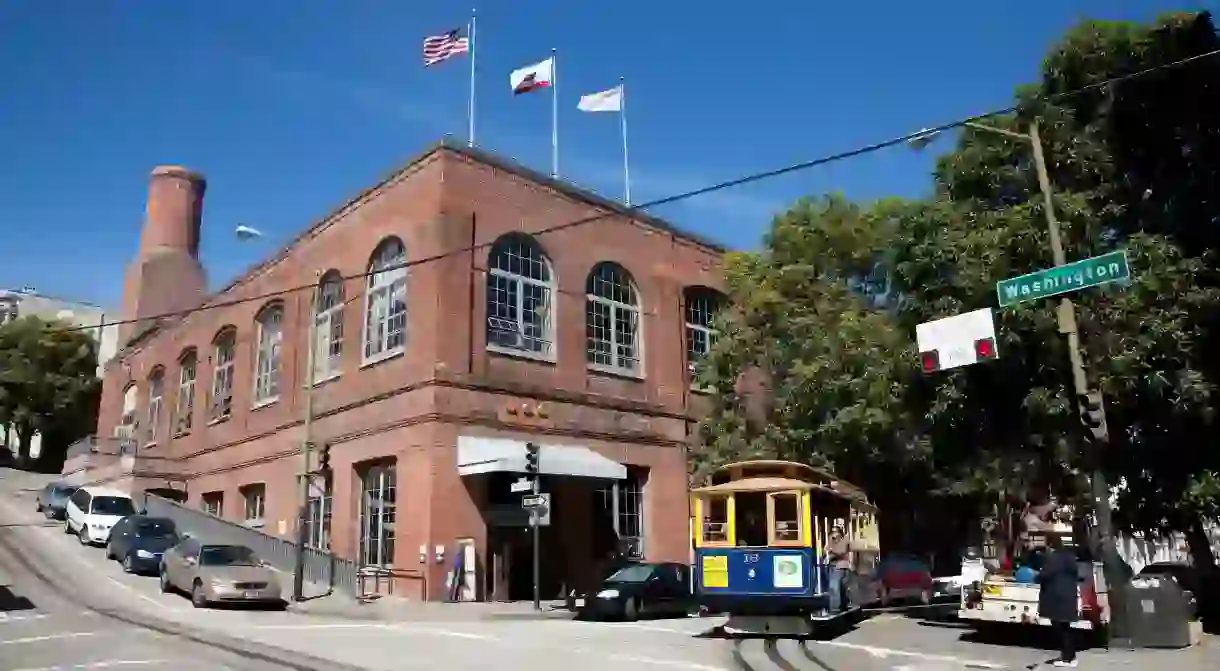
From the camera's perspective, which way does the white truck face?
away from the camera

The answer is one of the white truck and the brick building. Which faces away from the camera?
the white truck

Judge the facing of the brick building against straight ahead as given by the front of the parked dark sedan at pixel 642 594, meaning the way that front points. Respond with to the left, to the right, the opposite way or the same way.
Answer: to the left

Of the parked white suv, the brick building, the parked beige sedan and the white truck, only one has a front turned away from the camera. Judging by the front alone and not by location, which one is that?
the white truck

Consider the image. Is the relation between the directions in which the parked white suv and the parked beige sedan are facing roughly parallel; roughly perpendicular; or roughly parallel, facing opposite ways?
roughly parallel

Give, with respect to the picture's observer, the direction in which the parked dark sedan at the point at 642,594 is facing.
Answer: facing the viewer and to the left of the viewer

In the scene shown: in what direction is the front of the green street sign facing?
toward the camera

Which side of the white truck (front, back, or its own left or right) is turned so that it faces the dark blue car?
left

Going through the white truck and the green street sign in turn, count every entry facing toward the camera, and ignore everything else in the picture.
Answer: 1

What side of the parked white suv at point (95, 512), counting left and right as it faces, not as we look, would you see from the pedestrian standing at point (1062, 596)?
front
